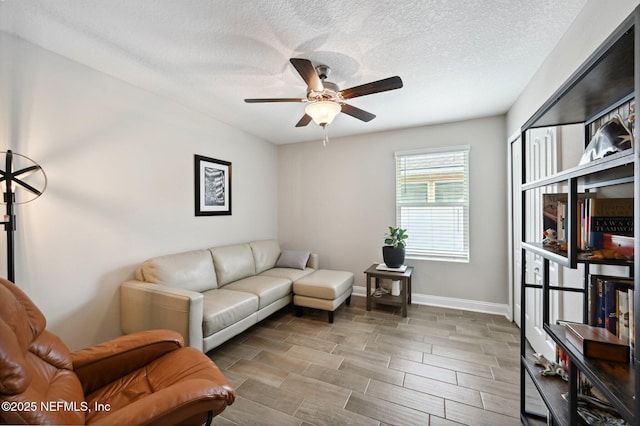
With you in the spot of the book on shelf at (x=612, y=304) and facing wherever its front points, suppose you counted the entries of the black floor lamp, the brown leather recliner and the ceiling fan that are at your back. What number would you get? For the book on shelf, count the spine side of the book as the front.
0

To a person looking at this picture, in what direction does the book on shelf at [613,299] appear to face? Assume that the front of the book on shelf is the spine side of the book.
facing the viewer and to the left of the viewer

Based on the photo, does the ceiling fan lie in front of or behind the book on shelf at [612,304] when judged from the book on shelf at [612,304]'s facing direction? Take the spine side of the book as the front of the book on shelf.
in front

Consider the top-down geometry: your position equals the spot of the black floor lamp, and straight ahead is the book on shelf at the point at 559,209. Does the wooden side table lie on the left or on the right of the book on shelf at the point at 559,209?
left

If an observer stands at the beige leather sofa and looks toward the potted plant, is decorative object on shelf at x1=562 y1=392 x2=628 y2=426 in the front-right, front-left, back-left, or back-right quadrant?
front-right

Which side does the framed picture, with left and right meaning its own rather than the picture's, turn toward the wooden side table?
front

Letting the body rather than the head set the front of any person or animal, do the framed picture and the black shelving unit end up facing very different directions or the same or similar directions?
very different directions

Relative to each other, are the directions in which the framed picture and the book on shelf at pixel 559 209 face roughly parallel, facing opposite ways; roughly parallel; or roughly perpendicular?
roughly parallel, facing opposite ways

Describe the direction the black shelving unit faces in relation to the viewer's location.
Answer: facing to the left of the viewer

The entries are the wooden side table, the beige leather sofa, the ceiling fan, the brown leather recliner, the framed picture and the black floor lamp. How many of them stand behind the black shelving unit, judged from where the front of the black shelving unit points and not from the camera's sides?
0

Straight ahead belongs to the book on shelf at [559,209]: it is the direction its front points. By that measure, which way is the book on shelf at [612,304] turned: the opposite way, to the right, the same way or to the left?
the same way

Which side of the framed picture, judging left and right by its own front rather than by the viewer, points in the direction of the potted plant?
front

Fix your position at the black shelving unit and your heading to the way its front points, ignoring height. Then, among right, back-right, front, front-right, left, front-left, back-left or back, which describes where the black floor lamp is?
front-left

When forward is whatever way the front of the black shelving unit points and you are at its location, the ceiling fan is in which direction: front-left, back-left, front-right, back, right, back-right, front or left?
front

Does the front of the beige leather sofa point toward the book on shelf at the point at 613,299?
yes

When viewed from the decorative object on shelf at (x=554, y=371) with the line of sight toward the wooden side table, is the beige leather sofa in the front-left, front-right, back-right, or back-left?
front-left

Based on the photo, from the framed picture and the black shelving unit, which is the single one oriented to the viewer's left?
the black shelving unit
